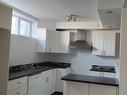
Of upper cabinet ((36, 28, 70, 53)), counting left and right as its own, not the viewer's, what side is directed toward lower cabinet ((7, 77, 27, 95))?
front

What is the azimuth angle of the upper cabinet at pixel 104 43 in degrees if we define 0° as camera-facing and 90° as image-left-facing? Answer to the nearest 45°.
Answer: approximately 0°

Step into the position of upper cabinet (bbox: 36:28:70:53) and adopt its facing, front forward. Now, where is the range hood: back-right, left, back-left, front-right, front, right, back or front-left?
left

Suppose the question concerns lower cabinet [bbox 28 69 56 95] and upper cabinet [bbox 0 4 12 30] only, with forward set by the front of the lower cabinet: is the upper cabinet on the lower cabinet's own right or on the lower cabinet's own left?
on the lower cabinet's own right

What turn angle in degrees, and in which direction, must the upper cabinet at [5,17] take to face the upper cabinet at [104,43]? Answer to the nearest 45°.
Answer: approximately 90° to its left

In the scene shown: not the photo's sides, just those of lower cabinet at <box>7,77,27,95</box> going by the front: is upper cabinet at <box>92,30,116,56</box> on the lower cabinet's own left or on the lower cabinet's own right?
on the lower cabinet's own left

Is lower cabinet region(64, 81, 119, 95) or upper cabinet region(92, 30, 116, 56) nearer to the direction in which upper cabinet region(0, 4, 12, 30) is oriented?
the lower cabinet

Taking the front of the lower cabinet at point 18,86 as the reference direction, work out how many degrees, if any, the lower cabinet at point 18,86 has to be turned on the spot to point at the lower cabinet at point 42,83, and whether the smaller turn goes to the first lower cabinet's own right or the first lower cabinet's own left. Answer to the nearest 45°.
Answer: approximately 90° to the first lower cabinet's own left

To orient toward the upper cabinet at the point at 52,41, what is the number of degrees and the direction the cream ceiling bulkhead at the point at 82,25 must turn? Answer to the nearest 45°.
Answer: approximately 135° to its right

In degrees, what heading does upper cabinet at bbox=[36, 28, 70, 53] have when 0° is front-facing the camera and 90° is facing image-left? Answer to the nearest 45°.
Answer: approximately 0°

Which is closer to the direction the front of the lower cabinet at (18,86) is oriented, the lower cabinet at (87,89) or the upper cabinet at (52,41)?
the lower cabinet

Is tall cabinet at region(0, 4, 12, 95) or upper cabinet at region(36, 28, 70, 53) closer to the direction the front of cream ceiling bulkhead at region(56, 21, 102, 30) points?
the tall cabinet
